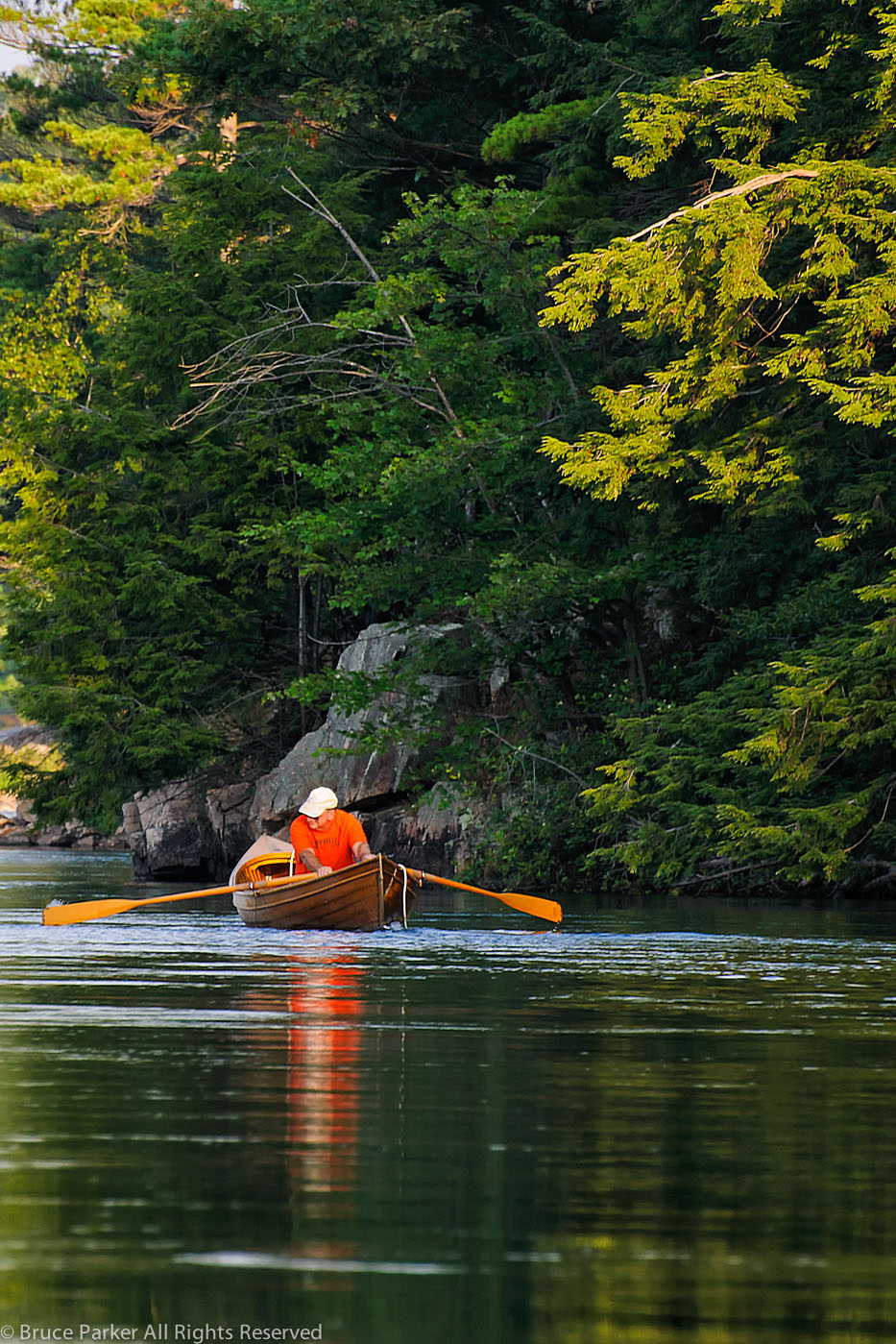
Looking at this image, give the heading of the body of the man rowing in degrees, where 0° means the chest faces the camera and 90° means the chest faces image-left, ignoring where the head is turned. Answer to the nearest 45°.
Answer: approximately 0°

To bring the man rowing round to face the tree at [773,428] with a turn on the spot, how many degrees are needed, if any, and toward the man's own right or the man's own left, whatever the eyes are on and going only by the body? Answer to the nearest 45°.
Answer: approximately 135° to the man's own left

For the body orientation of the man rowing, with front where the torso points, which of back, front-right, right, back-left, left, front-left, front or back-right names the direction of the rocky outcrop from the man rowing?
back
